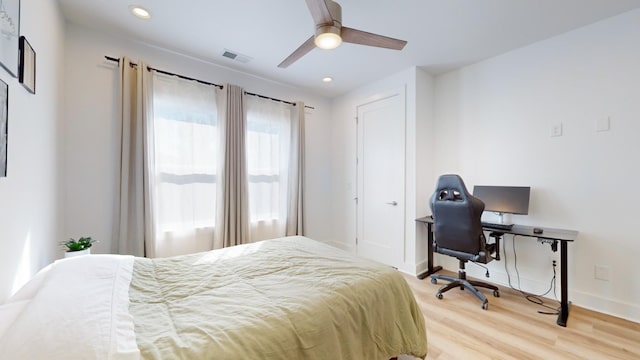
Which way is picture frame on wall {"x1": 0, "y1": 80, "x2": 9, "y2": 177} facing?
to the viewer's right

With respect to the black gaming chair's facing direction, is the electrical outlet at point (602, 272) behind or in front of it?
in front

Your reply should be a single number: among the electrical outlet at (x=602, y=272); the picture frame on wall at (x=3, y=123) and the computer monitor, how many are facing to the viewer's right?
1

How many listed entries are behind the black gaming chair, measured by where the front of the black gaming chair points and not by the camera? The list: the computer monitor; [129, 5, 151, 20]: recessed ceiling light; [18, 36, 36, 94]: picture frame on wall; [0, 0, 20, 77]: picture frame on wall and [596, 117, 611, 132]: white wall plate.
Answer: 3

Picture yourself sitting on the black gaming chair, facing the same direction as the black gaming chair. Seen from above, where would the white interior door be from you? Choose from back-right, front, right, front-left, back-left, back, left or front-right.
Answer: left

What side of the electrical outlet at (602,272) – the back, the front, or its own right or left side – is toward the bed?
front

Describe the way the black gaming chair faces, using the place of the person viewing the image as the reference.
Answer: facing away from the viewer and to the right of the viewer

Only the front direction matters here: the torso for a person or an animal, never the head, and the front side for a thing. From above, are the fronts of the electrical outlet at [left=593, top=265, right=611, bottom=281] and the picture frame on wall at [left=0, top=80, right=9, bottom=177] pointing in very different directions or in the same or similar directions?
very different directions

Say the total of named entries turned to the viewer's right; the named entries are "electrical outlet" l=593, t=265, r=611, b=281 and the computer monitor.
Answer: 0
